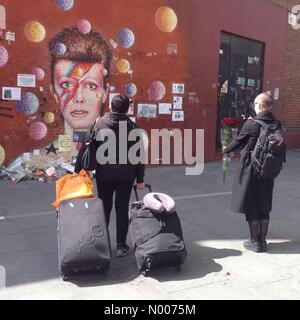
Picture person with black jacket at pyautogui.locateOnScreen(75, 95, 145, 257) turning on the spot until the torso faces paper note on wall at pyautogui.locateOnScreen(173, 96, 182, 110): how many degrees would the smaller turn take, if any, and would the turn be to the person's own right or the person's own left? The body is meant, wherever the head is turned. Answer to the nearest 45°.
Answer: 0° — they already face it

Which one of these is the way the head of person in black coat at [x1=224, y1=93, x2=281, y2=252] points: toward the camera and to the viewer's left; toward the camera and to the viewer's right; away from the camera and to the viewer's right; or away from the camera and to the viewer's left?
away from the camera and to the viewer's left

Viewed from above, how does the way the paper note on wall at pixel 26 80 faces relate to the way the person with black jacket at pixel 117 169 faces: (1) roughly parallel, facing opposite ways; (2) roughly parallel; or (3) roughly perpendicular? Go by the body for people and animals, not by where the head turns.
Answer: roughly parallel, facing opposite ways

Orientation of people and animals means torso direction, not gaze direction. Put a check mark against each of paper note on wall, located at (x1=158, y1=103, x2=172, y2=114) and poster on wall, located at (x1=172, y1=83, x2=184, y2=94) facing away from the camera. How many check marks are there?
0

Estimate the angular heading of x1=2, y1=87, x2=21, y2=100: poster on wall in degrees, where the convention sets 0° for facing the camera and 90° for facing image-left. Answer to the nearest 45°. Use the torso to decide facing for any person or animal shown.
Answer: approximately 0°

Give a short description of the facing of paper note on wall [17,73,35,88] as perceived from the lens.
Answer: facing the viewer

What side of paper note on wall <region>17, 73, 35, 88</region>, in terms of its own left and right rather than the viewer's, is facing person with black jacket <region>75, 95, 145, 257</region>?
front

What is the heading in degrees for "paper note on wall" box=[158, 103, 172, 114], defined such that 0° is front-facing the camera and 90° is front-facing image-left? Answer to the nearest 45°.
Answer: approximately 0°

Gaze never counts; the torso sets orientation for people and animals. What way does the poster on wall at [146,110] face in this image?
toward the camera

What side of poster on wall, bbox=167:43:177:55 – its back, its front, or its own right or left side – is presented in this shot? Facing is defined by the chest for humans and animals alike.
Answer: front

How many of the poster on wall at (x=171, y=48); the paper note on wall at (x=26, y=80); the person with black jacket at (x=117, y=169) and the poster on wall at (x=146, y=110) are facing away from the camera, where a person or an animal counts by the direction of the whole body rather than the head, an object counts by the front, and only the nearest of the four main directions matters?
1

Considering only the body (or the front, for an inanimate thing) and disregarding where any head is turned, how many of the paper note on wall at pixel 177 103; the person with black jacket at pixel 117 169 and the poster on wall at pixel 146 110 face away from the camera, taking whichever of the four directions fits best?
1

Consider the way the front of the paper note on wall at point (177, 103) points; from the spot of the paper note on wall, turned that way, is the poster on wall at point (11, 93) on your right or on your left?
on your right

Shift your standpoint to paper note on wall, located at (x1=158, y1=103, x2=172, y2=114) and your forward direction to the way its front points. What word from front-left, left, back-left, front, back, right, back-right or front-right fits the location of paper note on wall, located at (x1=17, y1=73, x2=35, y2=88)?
front-right

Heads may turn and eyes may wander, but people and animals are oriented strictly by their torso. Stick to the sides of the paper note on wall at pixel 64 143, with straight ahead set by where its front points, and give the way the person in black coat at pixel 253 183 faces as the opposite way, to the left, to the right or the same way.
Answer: the opposite way

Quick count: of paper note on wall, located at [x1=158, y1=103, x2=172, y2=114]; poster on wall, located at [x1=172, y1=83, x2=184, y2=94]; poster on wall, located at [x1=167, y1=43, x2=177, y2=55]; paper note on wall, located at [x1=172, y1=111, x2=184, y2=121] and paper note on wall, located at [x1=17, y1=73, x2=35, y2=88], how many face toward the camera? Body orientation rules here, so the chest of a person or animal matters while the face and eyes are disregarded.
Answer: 5

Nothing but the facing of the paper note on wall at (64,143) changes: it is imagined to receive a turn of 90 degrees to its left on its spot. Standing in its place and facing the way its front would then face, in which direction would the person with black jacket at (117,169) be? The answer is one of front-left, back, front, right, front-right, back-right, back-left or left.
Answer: right

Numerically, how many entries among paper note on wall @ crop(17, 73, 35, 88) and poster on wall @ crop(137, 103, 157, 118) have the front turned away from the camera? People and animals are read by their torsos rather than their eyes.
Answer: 0

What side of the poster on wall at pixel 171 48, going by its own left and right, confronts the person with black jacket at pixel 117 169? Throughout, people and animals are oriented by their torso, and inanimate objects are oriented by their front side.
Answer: front

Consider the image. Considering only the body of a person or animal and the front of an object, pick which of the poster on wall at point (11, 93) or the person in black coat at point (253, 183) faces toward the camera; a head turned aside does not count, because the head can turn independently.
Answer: the poster on wall
